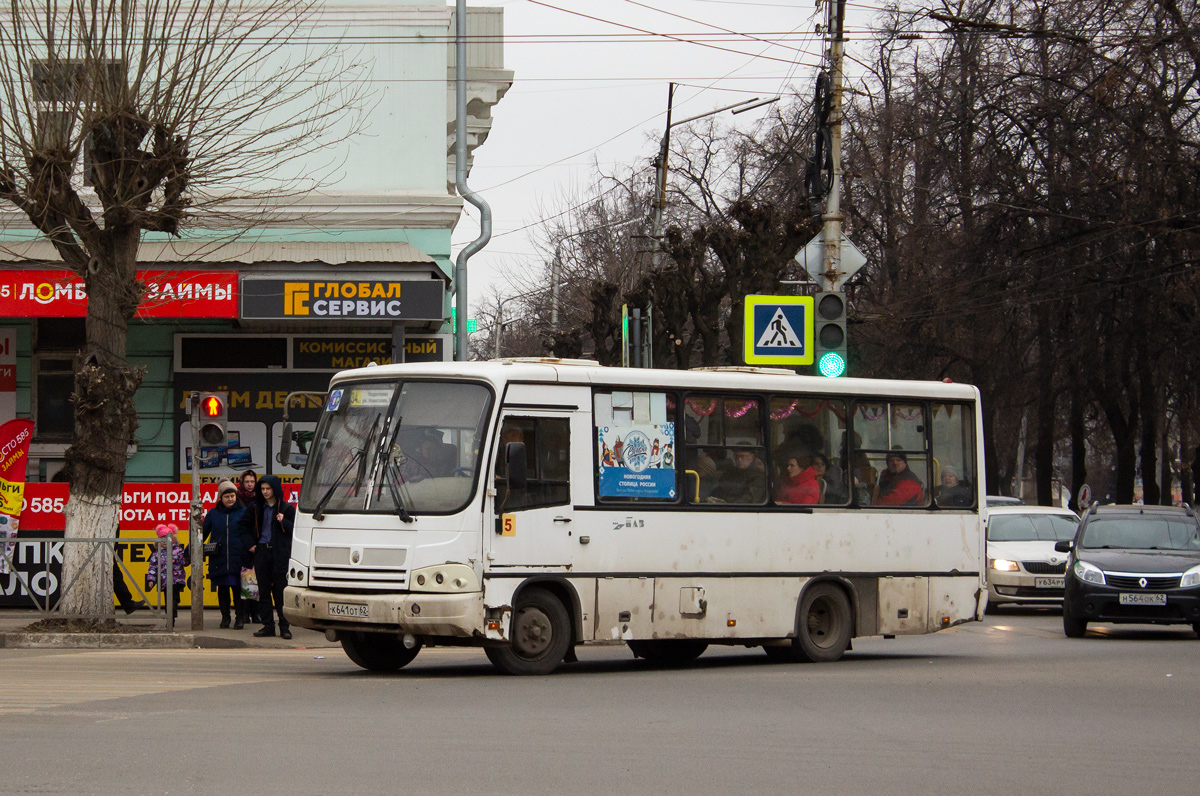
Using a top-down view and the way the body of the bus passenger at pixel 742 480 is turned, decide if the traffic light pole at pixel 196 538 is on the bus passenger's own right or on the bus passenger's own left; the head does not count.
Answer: on the bus passenger's own right

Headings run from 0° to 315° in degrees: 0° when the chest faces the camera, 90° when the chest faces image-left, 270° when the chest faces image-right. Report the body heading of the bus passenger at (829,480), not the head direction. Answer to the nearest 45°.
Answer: approximately 45°

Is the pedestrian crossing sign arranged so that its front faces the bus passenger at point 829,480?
yes

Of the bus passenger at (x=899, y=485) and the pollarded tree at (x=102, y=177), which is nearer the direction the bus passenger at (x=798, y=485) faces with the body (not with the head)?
the pollarded tree

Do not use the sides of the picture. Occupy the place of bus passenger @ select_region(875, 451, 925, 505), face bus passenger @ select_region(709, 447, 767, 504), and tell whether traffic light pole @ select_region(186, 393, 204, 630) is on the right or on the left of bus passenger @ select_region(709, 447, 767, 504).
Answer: right

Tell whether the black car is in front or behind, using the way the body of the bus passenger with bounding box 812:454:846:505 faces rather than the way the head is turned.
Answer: behind

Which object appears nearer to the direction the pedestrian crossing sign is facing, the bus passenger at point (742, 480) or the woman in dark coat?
the bus passenger

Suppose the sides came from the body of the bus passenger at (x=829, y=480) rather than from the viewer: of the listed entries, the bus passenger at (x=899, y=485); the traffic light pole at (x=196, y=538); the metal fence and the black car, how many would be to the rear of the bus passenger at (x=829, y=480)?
2

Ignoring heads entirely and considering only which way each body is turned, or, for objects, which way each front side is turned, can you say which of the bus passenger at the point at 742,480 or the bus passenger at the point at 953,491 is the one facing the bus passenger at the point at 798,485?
the bus passenger at the point at 953,491

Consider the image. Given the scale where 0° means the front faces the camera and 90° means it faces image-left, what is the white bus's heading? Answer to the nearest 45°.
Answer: approximately 45°
